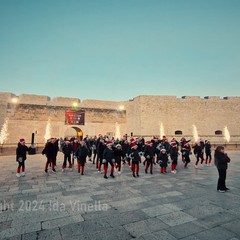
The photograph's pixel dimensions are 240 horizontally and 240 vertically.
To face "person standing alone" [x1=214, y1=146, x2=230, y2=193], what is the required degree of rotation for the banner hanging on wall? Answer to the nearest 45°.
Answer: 0° — it already faces them

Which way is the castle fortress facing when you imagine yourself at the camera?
facing the viewer

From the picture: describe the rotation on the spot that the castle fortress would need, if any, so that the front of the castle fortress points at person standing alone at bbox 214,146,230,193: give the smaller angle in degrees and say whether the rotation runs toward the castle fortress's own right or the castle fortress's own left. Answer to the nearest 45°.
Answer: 0° — it already faces them

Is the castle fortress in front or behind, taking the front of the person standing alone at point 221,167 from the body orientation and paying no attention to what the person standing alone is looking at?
behind

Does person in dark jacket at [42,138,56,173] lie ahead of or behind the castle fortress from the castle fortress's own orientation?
ahead

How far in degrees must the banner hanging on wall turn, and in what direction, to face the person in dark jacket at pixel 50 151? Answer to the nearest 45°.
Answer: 0° — it already faces them

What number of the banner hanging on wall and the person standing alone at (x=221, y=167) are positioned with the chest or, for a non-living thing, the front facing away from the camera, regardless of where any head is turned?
0

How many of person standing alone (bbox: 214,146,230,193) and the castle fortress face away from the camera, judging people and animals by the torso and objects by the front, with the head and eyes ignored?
0

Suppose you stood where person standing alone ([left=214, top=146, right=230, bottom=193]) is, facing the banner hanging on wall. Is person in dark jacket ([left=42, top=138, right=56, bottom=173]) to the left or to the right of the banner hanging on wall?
left

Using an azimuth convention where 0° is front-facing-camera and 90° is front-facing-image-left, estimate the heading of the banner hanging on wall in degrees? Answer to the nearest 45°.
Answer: approximately 0°
